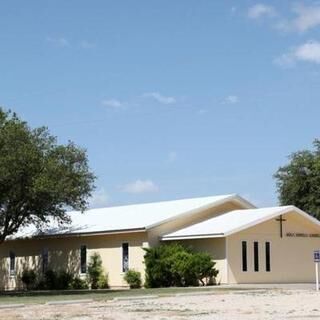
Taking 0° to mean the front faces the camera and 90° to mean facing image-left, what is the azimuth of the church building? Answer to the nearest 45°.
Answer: approximately 315°

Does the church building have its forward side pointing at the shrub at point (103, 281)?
no

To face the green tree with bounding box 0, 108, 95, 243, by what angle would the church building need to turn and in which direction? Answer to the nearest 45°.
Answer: approximately 90° to its right
